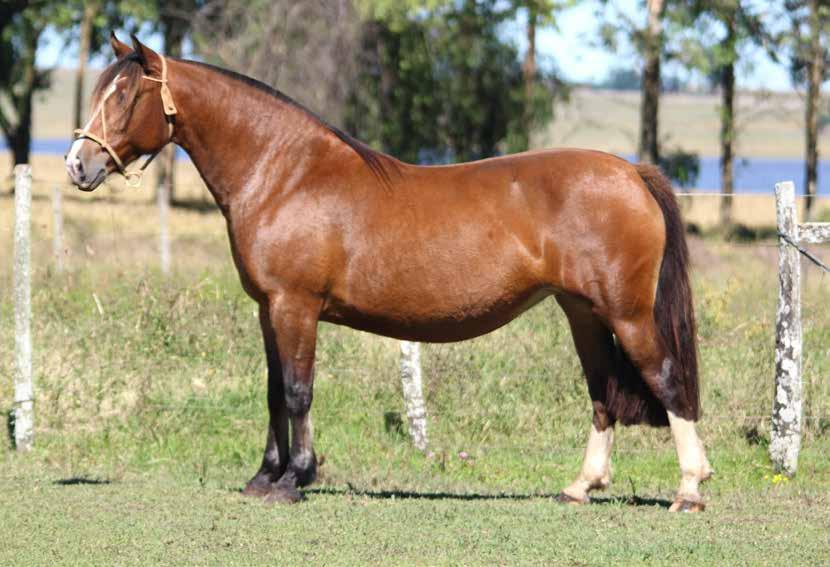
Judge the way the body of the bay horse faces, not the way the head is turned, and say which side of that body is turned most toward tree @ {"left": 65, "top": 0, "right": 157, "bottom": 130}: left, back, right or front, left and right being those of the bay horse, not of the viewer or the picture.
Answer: right

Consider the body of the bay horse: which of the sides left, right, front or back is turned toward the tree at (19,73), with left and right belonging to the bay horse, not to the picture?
right

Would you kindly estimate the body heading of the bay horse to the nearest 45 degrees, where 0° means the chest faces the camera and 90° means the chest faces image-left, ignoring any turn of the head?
approximately 90°

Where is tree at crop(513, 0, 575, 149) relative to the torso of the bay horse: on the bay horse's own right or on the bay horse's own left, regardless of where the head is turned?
on the bay horse's own right

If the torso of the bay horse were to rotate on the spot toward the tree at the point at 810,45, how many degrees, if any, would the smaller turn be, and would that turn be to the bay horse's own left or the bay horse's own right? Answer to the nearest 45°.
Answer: approximately 135° to the bay horse's own right

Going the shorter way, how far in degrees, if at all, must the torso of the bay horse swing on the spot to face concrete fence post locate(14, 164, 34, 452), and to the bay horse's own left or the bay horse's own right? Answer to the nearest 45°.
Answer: approximately 45° to the bay horse's own right

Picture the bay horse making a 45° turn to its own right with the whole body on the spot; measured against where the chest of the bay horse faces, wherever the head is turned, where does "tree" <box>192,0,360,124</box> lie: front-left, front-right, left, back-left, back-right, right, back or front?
front-right

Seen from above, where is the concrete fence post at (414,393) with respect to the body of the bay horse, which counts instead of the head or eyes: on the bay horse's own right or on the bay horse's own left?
on the bay horse's own right
